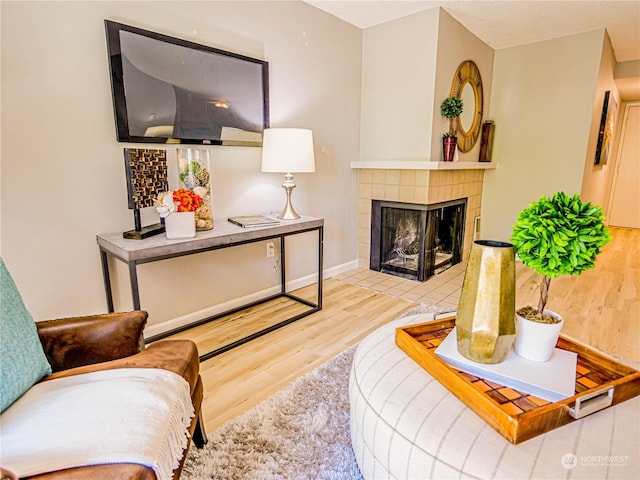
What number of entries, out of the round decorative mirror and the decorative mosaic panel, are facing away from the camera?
0

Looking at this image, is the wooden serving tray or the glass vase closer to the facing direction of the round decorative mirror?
the wooden serving tray

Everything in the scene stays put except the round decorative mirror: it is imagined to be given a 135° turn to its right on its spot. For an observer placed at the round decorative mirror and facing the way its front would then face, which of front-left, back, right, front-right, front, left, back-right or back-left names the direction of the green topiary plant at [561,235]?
left

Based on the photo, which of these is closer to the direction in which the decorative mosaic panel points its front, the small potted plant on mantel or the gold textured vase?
the gold textured vase

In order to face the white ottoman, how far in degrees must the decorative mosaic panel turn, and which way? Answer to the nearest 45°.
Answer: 0° — it already faces it

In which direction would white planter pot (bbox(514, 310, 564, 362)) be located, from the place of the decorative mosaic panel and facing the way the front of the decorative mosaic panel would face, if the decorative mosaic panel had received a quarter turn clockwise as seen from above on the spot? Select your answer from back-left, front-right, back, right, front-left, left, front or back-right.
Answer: left

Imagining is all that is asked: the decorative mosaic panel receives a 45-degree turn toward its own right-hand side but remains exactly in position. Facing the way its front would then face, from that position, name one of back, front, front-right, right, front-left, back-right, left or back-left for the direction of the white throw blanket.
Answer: front

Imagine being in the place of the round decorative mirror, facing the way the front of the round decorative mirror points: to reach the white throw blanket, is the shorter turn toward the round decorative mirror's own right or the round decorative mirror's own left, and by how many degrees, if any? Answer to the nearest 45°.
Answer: approximately 45° to the round decorative mirror's own right

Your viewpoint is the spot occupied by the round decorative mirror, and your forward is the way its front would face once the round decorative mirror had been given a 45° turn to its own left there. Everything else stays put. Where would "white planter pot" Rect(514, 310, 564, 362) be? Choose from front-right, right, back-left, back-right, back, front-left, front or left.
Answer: right

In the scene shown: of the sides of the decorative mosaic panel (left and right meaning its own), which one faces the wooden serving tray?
front

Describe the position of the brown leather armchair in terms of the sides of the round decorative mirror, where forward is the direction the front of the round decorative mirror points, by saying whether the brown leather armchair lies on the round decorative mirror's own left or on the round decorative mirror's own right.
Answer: on the round decorative mirror's own right

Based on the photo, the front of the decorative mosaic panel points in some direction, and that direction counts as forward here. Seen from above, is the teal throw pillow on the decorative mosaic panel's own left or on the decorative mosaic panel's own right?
on the decorative mosaic panel's own right

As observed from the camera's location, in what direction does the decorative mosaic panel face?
facing the viewer and to the right of the viewer

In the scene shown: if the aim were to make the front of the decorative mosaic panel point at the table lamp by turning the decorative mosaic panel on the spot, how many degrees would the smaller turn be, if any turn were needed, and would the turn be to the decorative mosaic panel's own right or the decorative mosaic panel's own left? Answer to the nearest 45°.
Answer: approximately 45° to the decorative mosaic panel's own left

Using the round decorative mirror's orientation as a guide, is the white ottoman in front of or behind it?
in front
